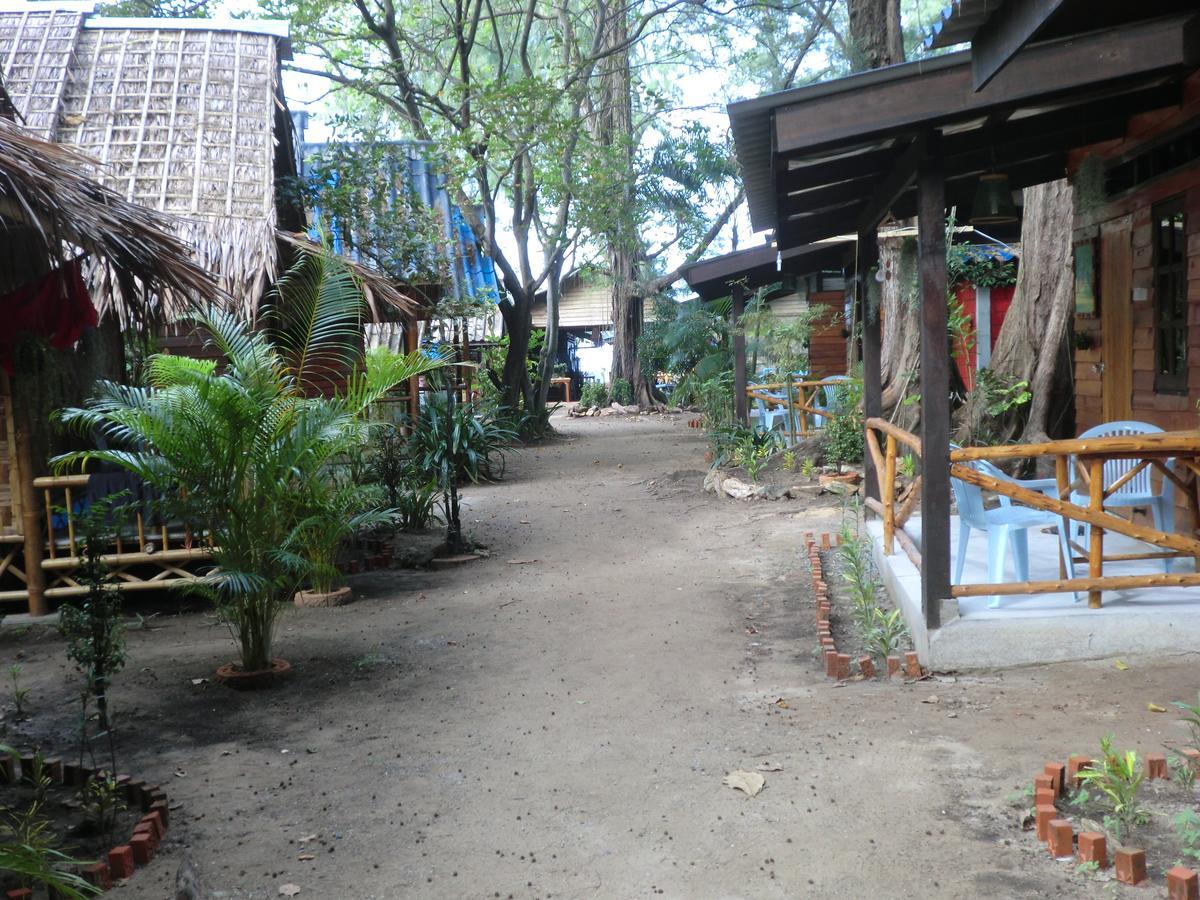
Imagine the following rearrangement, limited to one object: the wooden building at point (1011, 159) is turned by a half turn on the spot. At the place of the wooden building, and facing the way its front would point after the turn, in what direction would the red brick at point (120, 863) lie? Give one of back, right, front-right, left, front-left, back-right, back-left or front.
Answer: back

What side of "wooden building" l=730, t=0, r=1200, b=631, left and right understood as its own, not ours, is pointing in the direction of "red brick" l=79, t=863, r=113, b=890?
front

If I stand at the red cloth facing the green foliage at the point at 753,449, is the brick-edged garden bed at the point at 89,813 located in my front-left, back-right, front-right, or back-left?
back-right

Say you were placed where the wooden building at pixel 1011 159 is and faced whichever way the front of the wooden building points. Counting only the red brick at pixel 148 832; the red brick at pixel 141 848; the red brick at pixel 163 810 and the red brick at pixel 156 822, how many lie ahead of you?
4

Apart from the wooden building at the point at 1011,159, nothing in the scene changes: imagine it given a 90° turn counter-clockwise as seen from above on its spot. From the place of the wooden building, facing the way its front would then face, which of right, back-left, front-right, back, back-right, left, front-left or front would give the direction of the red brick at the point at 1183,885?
front-right

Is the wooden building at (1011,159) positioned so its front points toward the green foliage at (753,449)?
no

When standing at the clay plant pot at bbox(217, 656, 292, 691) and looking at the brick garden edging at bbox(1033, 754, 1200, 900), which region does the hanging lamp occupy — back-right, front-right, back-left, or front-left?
front-left

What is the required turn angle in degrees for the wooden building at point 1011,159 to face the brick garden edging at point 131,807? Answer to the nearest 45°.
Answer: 0° — it already faces it

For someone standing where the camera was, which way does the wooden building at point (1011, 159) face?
facing the viewer and to the left of the viewer

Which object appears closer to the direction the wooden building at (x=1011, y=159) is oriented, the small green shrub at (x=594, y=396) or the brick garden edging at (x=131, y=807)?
the brick garden edging

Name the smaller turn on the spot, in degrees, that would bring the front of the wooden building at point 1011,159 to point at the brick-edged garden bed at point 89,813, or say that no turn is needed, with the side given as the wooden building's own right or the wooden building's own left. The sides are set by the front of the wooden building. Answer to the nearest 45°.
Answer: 0° — it already faces it

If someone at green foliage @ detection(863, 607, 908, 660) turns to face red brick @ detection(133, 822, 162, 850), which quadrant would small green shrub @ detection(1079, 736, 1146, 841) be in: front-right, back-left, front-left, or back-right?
front-left

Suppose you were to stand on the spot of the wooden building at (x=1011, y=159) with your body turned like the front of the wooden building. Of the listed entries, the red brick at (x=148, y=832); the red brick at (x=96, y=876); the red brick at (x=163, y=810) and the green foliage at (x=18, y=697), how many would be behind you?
0
